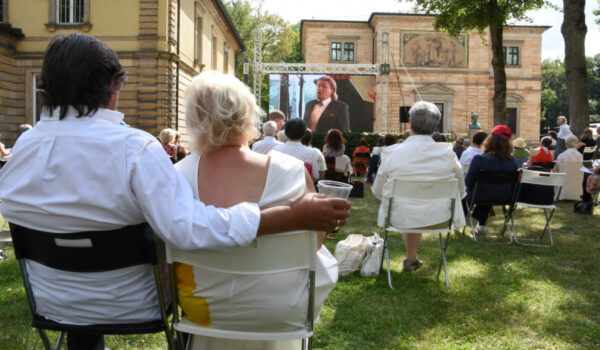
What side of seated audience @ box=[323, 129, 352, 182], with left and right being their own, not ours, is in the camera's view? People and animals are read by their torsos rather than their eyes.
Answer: back

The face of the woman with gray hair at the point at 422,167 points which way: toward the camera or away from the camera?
away from the camera

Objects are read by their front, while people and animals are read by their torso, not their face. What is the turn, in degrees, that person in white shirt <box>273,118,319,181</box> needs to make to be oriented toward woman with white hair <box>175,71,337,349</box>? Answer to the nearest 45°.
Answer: approximately 180°

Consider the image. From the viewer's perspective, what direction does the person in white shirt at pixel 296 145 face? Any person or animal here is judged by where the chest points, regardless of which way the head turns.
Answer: away from the camera

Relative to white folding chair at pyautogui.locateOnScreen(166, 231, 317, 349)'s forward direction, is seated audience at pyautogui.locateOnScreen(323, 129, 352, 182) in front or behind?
in front

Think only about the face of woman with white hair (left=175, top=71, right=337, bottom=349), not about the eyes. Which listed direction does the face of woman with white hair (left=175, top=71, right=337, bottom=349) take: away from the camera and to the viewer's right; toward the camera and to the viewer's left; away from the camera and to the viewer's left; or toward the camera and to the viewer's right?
away from the camera and to the viewer's right

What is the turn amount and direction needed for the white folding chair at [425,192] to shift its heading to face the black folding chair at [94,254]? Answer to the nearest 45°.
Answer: approximately 180°

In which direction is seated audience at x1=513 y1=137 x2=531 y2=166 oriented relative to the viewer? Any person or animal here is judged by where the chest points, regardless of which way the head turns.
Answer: away from the camera

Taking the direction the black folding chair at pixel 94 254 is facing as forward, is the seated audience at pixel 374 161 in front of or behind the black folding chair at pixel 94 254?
in front

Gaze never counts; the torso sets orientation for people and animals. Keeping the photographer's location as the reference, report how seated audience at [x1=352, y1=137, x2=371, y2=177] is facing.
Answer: facing away from the viewer

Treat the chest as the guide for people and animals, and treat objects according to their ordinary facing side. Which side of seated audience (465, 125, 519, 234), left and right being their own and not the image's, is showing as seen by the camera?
back

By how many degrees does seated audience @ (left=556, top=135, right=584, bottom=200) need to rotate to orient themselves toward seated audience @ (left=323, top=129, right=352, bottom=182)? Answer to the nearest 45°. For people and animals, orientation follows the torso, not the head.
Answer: approximately 135° to their left
